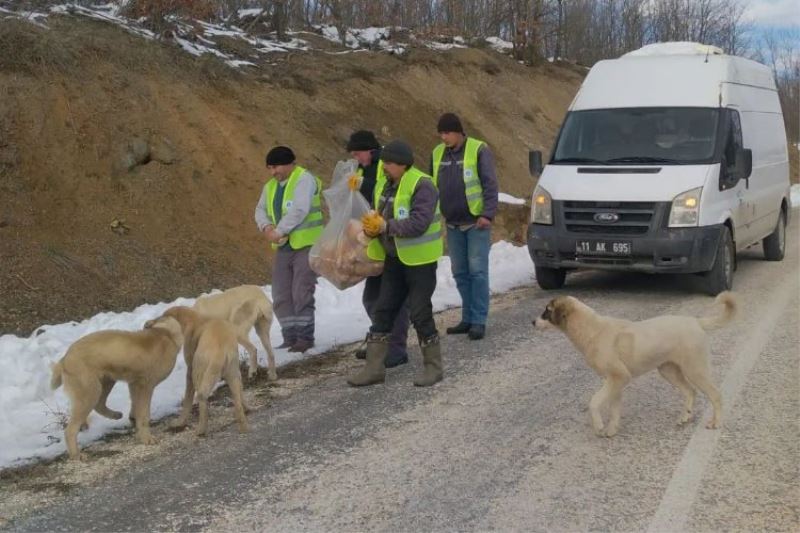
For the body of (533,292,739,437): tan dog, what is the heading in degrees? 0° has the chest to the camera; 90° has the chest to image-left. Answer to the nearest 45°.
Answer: approximately 90°

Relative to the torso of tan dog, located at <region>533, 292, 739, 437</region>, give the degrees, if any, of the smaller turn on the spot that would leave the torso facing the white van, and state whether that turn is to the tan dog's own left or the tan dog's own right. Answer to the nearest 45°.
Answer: approximately 90° to the tan dog's own right

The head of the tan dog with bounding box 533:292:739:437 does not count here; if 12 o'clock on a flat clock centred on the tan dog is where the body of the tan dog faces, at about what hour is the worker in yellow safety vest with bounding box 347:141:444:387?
The worker in yellow safety vest is roughly at 1 o'clock from the tan dog.

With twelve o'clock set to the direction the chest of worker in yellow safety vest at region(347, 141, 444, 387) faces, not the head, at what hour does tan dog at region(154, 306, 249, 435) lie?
The tan dog is roughly at 12 o'clock from the worker in yellow safety vest.

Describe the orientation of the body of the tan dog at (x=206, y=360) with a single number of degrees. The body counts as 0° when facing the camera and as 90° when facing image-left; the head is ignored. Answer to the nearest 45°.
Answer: approximately 135°

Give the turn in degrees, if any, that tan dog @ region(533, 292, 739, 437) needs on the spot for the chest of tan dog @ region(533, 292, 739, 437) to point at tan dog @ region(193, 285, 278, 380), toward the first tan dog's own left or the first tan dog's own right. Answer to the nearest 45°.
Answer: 0° — it already faces it

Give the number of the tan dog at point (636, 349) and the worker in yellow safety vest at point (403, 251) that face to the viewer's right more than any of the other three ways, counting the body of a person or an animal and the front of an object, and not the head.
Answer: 0

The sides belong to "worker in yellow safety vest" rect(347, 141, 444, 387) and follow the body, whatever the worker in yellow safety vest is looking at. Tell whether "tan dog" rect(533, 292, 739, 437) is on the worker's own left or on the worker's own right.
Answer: on the worker's own left

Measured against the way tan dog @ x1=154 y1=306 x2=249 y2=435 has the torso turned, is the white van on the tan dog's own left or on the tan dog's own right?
on the tan dog's own right

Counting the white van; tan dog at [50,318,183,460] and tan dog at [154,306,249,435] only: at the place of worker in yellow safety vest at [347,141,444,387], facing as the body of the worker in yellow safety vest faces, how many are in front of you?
2

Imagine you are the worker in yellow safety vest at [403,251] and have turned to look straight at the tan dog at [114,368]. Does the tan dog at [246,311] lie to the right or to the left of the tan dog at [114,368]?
right

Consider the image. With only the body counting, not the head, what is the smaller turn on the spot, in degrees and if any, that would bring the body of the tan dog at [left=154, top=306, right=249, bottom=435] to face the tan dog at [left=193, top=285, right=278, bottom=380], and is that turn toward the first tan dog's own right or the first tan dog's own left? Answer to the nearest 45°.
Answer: approximately 45° to the first tan dog's own right
